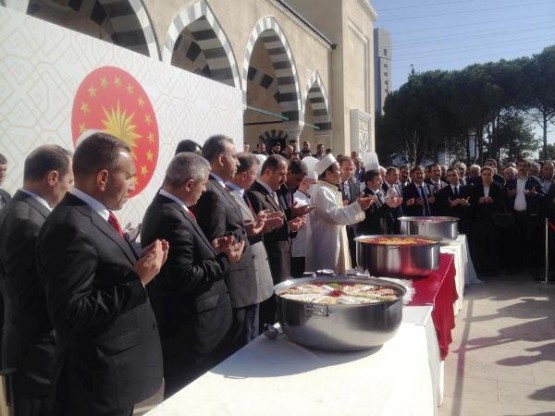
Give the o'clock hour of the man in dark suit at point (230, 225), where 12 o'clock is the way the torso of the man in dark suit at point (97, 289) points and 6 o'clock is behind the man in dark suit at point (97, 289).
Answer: the man in dark suit at point (230, 225) is roughly at 10 o'clock from the man in dark suit at point (97, 289).

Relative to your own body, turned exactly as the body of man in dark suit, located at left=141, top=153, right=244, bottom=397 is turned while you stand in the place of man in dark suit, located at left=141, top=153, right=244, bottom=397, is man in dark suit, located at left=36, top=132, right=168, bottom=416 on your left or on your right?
on your right

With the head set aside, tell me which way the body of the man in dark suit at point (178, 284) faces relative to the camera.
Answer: to the viewer's right

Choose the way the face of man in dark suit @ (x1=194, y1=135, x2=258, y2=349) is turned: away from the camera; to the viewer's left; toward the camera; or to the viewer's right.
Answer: to the viewer's right

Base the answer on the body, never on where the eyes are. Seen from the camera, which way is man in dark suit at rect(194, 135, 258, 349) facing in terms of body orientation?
to the viewer's right

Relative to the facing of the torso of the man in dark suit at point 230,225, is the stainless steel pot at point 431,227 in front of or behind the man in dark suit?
in front

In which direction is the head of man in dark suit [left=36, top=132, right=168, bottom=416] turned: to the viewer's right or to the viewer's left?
to the viewer's right

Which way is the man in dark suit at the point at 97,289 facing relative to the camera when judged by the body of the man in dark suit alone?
to the viewer's right

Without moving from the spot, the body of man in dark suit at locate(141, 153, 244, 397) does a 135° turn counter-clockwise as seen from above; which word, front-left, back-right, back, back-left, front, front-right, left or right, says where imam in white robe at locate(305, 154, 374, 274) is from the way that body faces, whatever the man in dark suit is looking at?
right

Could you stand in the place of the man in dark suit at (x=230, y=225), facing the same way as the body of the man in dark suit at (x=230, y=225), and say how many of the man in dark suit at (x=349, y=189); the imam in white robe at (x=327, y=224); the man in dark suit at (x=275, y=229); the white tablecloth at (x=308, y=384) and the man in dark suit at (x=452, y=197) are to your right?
1

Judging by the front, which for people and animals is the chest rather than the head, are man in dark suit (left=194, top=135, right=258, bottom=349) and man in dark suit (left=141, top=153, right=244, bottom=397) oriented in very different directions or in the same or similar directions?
same or similar directions
